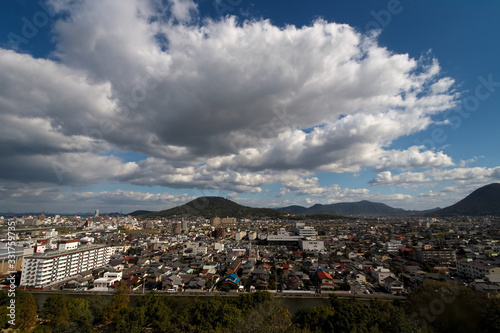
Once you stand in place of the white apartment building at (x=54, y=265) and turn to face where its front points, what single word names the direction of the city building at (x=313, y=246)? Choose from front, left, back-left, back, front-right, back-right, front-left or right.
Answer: front-left

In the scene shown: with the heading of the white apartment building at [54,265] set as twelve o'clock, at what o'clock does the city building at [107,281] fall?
The city building is roughly at 12 o'clock from the white apartment building.

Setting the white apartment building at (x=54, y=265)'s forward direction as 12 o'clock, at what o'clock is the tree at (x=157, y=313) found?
The tree is roughly at 1 o'clock from the white apartment building.

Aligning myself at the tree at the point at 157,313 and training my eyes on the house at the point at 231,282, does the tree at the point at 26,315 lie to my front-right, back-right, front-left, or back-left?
back-left

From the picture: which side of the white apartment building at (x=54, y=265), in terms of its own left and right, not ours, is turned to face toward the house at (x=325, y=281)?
front

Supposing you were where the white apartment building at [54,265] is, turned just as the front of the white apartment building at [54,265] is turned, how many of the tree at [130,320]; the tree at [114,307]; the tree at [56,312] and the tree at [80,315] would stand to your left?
0

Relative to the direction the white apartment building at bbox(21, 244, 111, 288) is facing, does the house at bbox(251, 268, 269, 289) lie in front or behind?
in front

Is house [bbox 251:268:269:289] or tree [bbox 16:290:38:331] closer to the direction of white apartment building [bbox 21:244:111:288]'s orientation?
the house

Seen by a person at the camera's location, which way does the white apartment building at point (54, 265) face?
facing the viewer and to the right of the viewer

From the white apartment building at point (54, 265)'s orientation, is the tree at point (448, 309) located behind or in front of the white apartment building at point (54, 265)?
in front

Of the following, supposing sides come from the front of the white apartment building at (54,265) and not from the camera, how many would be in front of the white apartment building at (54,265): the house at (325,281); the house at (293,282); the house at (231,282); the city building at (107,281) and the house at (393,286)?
5
